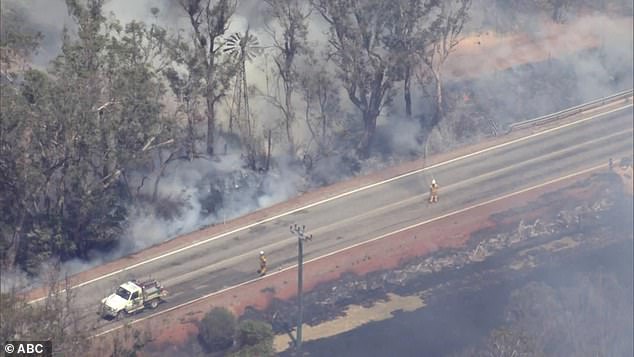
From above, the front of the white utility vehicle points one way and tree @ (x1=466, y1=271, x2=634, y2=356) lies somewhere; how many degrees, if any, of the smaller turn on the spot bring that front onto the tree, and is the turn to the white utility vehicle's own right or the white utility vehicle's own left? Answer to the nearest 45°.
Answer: approximately 135° to the white utility vehicle's own left

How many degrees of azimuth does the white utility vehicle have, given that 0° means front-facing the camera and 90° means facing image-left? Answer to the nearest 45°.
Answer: approximately 45°

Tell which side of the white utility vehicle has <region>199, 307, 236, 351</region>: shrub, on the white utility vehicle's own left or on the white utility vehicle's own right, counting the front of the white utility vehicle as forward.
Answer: on the white utility vehicle's own left

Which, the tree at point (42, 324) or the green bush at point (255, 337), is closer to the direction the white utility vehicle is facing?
the tree

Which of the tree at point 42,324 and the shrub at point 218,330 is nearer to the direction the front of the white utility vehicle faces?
the tree

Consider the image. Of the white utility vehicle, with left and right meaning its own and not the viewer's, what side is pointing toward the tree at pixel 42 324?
front
